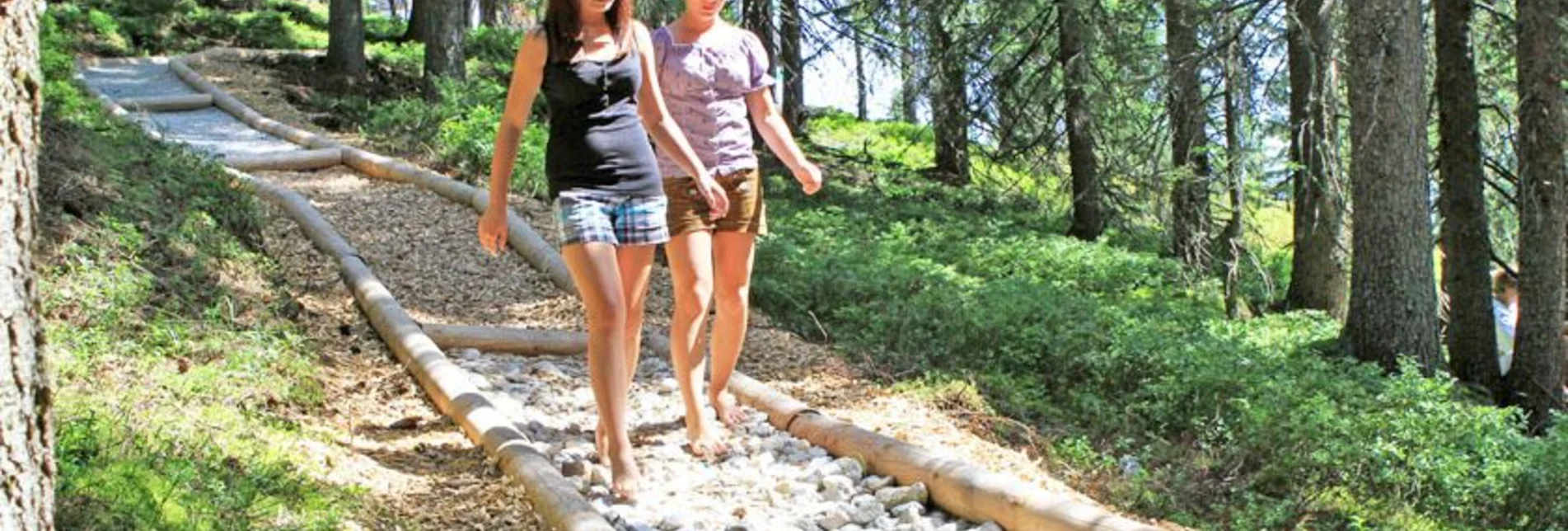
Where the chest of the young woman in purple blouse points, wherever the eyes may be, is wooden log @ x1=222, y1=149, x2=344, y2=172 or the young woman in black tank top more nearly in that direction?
the young woman in black tank top

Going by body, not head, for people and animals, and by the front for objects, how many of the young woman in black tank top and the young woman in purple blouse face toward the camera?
2

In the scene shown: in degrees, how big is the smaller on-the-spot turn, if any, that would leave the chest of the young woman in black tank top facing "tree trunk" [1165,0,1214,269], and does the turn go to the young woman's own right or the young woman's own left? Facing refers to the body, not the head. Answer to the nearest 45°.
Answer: approximately 135° to the young woman's own left

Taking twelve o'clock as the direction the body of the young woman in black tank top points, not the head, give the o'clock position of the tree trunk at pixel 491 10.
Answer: The tree trunk is roughly at 6 o'clock from the young woman in black tank top.

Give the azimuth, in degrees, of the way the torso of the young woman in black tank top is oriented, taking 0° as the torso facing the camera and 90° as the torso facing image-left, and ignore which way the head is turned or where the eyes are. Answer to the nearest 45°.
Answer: approximately 0°

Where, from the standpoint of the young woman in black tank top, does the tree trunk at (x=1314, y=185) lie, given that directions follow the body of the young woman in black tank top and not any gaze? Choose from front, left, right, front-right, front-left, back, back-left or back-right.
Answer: back-left

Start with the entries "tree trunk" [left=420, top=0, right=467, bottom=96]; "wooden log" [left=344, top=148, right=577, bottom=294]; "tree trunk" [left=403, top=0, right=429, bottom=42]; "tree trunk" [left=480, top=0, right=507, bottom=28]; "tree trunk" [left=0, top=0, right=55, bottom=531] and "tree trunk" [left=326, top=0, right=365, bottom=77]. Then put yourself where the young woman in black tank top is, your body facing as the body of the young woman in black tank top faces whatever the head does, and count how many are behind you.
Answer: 5

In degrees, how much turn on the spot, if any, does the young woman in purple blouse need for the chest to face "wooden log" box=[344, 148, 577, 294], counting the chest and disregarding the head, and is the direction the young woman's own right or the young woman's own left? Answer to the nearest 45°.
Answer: approximately 180°

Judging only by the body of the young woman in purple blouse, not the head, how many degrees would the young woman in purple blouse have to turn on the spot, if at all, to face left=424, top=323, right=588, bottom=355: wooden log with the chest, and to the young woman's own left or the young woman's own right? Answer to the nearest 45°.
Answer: approximately 135° to the young woman's own right

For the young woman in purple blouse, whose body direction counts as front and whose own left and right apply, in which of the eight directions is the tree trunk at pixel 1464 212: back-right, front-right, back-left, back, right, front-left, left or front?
back-left

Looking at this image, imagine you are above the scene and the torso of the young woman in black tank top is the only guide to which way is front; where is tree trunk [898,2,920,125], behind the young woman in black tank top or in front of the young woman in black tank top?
behind

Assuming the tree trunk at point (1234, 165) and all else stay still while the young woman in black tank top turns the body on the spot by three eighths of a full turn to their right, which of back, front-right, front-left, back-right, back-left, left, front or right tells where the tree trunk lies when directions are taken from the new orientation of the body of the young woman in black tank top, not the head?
right
